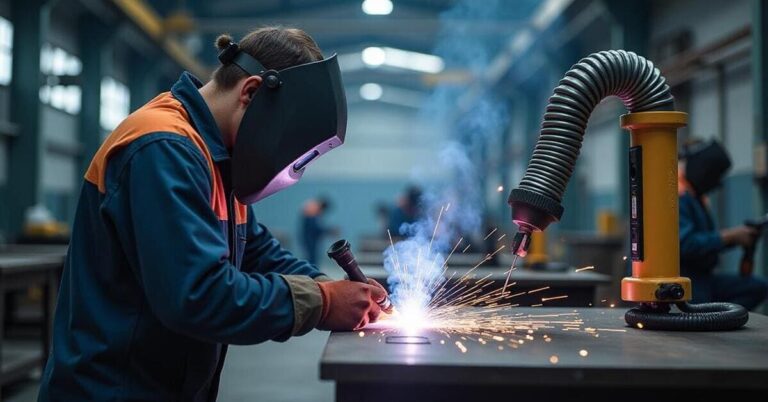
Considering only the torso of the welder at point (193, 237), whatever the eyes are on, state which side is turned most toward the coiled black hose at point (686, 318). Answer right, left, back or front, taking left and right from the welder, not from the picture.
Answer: front

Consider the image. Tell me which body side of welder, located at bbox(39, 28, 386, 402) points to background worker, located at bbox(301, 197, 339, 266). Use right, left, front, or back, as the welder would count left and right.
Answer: left

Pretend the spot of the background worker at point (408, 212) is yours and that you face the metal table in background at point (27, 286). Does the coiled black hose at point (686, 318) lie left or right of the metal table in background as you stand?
left

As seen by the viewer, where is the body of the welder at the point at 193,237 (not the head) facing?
to the viewer's right

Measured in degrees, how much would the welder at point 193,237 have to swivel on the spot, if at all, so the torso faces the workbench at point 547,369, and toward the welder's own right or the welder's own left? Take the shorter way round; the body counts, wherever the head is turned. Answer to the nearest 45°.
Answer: approximately 45° to the welder's own right

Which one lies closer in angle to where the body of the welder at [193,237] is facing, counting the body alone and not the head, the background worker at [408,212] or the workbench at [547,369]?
the workbench

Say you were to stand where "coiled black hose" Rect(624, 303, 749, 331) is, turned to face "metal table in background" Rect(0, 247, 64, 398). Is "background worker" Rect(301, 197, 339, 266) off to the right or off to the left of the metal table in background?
right
